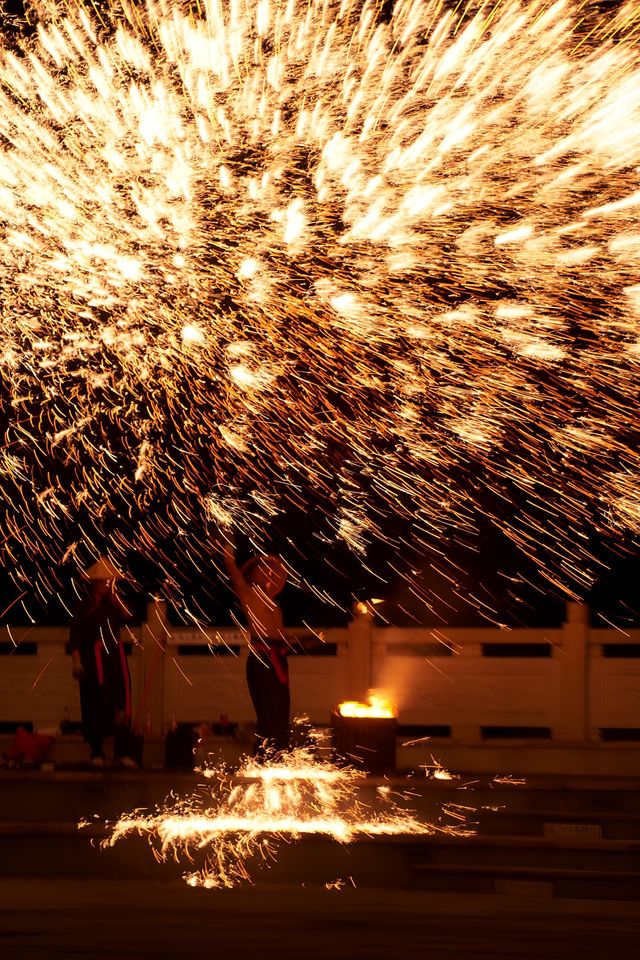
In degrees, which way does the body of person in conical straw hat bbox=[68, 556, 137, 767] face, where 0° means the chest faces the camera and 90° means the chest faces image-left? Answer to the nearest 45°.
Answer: approximately 315°

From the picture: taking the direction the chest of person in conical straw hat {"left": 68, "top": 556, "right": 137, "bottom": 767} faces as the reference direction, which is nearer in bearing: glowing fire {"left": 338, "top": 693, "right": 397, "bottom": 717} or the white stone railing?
the glowing fire

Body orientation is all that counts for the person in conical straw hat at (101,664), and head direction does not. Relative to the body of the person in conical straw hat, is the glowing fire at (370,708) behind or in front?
in front
